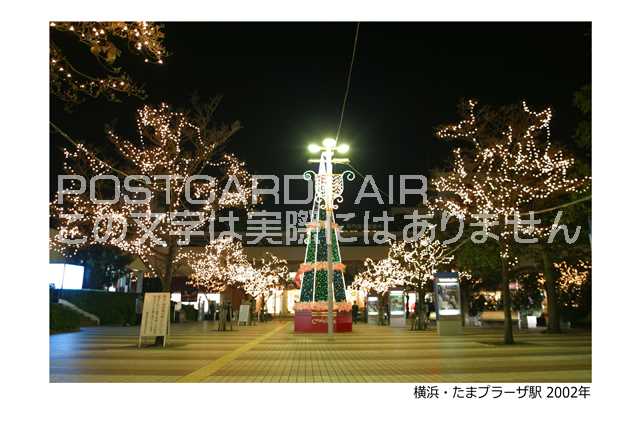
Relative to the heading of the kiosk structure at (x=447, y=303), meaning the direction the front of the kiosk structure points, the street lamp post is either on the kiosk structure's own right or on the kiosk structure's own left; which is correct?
on the kiosk structure's own right

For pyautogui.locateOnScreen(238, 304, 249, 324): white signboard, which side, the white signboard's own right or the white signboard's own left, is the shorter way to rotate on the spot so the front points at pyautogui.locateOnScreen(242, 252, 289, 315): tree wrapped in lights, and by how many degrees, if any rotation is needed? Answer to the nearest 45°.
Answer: approximately 180°

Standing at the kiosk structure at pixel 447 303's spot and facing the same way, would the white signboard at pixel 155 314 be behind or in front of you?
in front

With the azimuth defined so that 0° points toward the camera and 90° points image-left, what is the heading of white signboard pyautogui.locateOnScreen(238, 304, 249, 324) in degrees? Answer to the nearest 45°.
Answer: approximately 0°

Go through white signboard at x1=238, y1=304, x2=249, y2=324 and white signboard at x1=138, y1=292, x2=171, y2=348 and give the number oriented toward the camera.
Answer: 2
